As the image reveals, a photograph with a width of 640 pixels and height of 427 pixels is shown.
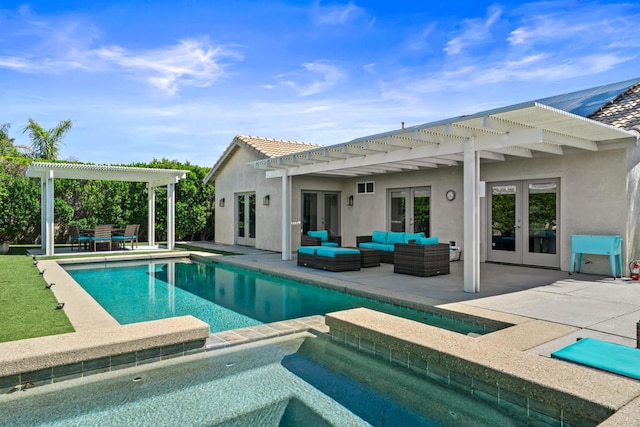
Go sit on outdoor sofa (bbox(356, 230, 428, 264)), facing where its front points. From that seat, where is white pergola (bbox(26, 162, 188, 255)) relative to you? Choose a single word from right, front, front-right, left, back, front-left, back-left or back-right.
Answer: front-right

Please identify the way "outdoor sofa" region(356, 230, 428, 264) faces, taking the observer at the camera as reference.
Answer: facing the viewer and to the left of the viewer

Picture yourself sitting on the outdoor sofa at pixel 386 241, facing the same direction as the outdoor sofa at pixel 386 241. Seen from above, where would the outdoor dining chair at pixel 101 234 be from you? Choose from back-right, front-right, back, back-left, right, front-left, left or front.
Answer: front-right

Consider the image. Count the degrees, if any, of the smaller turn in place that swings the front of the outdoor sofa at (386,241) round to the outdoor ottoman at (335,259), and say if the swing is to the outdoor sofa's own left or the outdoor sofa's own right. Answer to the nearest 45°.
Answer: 0° — it already faces it

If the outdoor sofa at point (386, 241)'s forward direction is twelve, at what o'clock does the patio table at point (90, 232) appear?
The patio table is roughly at 2 o'clock from the outdoor sofa.

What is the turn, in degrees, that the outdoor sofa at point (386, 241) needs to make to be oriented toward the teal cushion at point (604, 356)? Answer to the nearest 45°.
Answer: approximately 45° to its left

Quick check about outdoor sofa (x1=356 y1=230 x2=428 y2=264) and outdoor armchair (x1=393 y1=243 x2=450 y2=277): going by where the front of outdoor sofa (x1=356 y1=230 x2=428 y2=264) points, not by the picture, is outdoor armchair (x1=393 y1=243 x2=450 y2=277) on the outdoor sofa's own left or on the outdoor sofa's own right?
on the outdoor sofa's own left

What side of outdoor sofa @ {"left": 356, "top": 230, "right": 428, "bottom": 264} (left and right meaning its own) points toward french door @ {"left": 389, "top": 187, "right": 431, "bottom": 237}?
back
